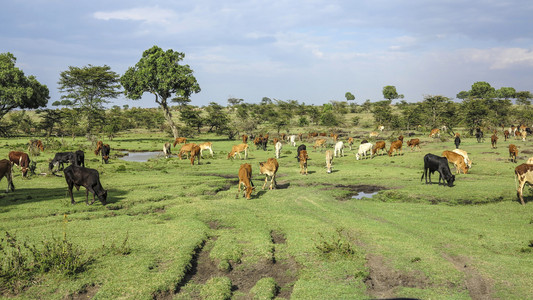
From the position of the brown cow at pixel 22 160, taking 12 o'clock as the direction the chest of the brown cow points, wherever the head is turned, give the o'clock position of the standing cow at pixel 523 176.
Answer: The standing cow is roughly at 12 o'clock from the brown cow.

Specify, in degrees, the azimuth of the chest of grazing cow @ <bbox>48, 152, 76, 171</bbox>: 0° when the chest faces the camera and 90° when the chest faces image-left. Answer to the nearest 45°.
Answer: approximately 90°

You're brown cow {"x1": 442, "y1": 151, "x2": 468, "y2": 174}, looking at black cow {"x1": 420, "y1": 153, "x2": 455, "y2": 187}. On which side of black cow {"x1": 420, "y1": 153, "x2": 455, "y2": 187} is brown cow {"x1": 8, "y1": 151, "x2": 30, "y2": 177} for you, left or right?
right
